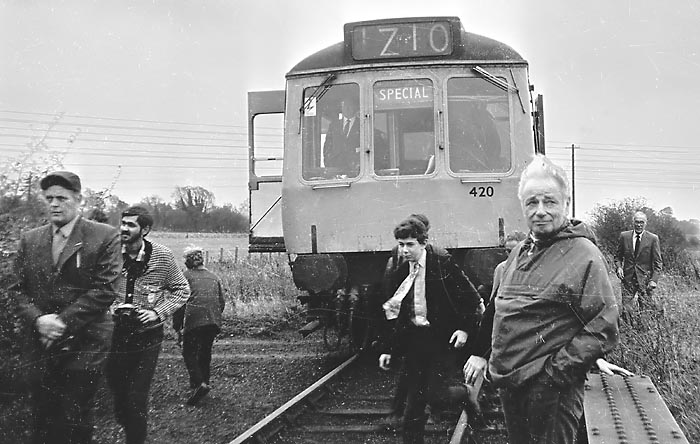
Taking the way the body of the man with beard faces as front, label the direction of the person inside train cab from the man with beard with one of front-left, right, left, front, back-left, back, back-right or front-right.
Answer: back

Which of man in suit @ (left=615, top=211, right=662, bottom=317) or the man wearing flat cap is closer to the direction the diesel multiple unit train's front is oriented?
the man wearing flat cap

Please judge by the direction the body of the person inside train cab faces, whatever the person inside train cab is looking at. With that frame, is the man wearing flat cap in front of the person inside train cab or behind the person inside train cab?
in front

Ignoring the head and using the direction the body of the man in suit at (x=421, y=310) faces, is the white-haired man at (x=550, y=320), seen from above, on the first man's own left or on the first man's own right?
on the first man's own left

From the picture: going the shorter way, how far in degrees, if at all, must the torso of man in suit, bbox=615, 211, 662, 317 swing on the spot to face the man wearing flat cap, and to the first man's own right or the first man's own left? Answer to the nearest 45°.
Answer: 0° — they already face them

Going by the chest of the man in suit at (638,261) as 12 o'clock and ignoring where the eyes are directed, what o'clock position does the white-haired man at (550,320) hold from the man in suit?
The white-haired man is roughly at 12 o'clock from the man in suit.

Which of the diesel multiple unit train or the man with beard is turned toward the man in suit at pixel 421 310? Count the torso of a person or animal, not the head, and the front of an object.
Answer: the diesel multiple unit train

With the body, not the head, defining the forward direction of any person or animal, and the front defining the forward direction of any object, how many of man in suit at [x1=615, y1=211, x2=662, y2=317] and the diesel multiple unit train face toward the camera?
2

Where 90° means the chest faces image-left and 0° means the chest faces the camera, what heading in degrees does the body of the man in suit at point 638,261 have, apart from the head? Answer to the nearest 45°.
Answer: approximately 0°

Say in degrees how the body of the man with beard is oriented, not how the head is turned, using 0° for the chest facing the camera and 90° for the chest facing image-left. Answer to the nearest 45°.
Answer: approximately 45°

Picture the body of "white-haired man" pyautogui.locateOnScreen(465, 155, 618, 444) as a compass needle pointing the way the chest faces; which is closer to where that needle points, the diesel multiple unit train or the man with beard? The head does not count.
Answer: the man with beard
